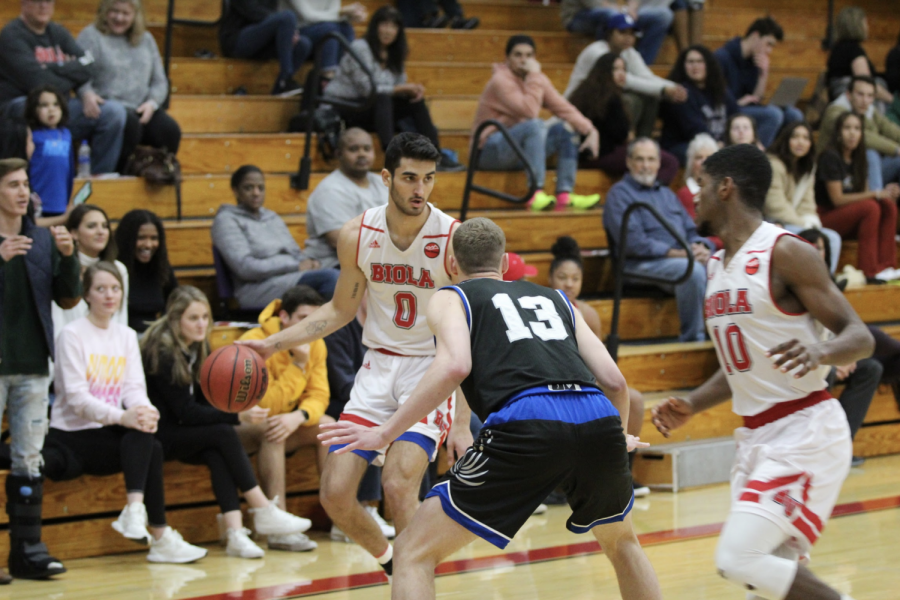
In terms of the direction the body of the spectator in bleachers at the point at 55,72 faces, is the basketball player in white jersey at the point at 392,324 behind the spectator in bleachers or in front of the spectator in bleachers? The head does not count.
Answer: in front

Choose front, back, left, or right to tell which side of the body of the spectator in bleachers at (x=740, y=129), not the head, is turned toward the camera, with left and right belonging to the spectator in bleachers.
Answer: front

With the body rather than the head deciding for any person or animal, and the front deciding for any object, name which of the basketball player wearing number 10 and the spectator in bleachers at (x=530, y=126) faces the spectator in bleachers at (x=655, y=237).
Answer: the spectator in bleachers at (x=530, y=126)

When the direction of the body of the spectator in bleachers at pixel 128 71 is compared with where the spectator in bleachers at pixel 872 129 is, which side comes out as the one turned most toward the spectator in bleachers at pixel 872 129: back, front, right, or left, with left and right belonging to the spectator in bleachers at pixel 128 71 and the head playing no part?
left

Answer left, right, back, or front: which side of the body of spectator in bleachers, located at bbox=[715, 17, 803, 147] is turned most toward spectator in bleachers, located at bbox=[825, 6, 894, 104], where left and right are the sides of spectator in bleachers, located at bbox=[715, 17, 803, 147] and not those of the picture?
left

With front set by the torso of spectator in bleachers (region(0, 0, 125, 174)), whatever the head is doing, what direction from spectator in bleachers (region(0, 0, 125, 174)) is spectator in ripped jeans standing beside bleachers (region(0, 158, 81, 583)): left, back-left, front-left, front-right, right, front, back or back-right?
front-right

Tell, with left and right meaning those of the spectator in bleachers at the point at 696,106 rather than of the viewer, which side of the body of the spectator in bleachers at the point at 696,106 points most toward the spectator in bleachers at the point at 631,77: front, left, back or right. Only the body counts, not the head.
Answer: right

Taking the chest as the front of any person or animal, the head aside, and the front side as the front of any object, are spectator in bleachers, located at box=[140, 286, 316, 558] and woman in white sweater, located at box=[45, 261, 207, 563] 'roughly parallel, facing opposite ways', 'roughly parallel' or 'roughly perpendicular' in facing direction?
roughly parallel

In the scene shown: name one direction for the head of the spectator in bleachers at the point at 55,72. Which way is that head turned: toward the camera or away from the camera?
toward the camera

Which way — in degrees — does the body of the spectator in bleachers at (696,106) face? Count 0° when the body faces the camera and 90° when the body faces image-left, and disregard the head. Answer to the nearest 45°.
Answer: approximately 315°

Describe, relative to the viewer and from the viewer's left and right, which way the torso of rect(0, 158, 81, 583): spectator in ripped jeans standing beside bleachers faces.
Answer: facing the viewer and to the right of the viewer

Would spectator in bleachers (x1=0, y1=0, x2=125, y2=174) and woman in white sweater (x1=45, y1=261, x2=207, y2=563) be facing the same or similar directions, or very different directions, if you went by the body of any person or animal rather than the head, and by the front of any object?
same or similar directions

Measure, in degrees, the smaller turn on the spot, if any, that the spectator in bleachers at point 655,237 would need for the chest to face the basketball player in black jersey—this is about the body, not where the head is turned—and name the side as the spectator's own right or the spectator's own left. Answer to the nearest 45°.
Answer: approximately 45° to the spectator's own right

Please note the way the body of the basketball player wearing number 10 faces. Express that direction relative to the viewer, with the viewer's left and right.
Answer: facing the viewer and to the left of the viewer

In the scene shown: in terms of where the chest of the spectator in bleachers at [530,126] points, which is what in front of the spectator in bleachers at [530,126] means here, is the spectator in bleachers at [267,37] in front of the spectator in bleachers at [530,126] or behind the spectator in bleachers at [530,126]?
behind
